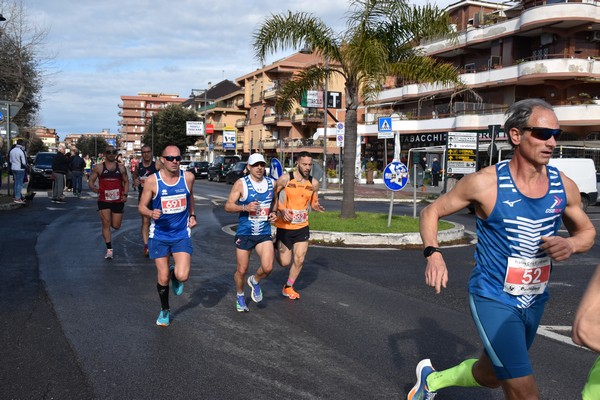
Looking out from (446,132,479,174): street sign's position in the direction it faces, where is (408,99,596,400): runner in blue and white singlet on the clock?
The runner in blue and white singlet is roughly at 12 o'clock from the street sign.

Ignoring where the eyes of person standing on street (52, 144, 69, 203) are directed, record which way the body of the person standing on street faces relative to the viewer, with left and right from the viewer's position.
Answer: facing to the right of the viewer

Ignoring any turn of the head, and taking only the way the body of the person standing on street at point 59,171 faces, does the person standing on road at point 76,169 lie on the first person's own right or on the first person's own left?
on the first person's own left

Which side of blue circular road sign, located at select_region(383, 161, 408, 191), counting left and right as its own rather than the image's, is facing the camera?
front

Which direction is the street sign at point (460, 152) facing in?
toward the camera

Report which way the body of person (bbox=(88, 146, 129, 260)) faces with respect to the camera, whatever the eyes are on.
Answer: toward the camera

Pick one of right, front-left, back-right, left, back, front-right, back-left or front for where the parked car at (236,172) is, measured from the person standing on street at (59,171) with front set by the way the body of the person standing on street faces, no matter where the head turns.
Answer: front-left

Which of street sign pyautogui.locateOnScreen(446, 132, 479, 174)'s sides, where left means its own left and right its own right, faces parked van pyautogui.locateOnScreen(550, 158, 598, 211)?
left
